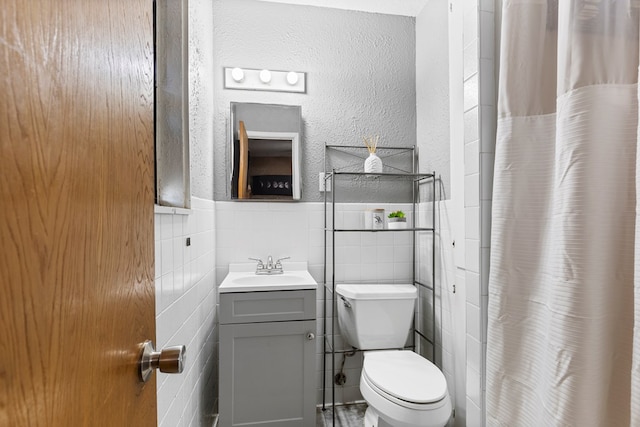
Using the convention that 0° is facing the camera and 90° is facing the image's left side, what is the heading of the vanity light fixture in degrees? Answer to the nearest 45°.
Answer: approximately 0°

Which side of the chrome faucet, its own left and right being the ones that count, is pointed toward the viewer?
front

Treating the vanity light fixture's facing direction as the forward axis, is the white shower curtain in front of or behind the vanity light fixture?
in front

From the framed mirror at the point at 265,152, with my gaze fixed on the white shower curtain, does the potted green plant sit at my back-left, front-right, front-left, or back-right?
front-left

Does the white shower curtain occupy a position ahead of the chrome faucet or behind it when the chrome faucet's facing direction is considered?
ahead

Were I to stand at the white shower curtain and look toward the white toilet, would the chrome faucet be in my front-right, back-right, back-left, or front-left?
front-left

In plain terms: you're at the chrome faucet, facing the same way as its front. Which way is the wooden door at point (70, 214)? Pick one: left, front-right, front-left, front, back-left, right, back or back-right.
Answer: front

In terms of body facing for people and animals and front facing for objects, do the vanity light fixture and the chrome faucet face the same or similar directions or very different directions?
same or similar directions

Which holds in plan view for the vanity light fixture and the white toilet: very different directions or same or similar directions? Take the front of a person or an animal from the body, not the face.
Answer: same or similar directions

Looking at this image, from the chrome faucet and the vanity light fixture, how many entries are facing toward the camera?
2

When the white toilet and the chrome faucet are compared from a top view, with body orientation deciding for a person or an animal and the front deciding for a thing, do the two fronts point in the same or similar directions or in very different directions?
same or similar directions
